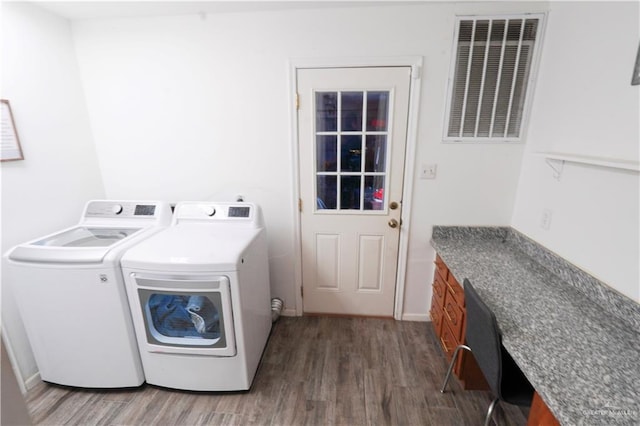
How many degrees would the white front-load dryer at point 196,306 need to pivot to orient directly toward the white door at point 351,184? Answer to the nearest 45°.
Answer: approximately 135° to its left

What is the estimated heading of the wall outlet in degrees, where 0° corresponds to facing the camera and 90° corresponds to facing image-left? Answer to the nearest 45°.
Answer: approximately 45°

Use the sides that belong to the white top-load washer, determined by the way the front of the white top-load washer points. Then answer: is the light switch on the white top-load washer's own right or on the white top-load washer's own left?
on the white top-load washer's own left

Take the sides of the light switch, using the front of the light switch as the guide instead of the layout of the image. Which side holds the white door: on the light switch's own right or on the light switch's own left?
on the light switch's own right

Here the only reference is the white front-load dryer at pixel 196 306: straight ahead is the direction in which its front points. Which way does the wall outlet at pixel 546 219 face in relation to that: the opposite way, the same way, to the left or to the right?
to the right

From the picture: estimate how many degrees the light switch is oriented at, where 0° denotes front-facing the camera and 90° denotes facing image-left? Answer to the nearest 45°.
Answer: approximately 0°

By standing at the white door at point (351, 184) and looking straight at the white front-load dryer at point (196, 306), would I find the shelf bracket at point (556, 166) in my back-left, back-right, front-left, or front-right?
back-left

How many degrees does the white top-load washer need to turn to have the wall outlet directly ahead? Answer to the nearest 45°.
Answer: approximately 90° to its left
